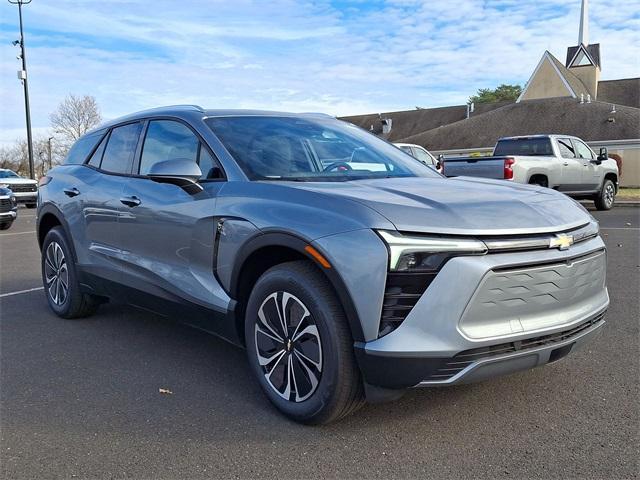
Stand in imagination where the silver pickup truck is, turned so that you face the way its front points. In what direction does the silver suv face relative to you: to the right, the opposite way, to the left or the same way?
to the right

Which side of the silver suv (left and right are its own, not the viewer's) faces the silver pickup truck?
left

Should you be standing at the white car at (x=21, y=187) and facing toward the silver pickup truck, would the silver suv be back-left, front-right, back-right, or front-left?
front-right

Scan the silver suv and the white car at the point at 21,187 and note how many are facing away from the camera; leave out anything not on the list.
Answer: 0

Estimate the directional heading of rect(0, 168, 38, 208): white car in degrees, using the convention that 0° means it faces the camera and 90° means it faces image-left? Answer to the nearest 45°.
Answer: approximately 315°

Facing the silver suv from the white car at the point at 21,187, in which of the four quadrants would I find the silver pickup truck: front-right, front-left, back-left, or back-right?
front-left

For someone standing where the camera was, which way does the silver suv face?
facing the viewer and to the right of the viewer

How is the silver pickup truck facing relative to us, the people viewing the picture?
facing away from the viewer and to the right of the viewer

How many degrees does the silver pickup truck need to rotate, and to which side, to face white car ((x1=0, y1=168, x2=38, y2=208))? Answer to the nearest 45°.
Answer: approximately 135° to its left

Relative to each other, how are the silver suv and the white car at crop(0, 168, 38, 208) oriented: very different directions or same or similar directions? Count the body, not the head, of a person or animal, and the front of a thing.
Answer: same or similar directions

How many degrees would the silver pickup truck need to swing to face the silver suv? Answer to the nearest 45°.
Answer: approximately 135° to its right

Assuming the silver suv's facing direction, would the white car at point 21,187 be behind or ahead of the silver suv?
behind
